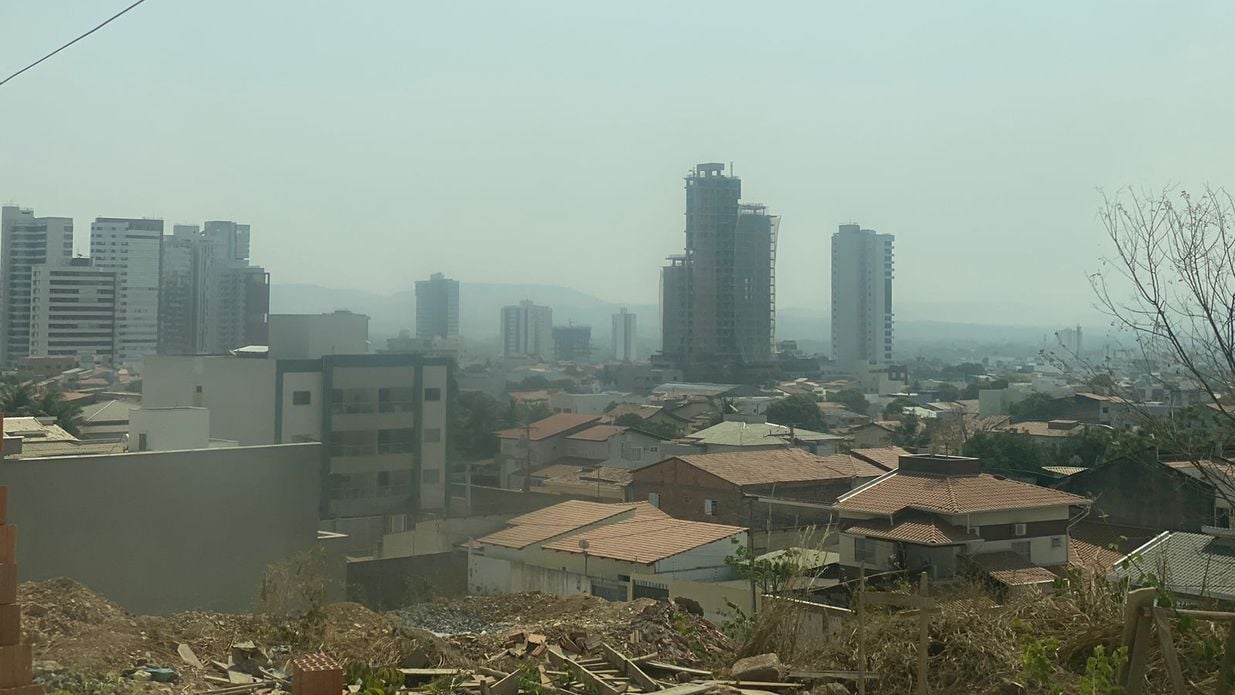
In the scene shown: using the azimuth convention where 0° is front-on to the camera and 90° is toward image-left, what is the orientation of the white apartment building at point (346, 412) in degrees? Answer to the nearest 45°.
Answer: approximately 315°

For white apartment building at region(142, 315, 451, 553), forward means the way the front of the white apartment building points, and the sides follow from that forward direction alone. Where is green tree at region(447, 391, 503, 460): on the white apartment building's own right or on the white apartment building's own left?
on the white apartment building's own left

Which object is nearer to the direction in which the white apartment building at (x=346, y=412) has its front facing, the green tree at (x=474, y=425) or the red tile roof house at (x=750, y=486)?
the red tile roof house

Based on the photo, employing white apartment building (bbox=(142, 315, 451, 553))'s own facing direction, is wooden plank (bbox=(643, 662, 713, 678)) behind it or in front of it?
in front

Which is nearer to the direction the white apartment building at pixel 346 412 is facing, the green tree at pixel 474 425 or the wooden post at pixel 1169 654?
the wooden post

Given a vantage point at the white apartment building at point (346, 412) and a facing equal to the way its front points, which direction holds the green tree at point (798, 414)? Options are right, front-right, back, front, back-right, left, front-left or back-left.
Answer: left

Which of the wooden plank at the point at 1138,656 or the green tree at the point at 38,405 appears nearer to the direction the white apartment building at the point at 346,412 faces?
the wooden plank

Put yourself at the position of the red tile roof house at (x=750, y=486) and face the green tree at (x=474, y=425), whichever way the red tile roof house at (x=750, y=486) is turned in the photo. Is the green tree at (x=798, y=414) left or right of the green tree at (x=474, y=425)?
right

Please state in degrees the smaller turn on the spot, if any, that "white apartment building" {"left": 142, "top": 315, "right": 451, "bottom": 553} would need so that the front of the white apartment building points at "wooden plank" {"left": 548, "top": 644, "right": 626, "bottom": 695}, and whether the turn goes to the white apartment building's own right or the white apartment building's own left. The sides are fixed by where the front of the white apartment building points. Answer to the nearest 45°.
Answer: approximately 45° to the white apartment building's own right

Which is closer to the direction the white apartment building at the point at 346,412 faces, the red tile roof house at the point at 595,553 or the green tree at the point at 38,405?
the red tile roof house
